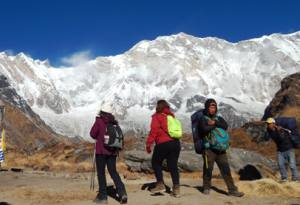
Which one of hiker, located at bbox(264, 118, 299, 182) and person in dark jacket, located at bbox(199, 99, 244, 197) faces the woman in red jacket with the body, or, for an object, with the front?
the hiker

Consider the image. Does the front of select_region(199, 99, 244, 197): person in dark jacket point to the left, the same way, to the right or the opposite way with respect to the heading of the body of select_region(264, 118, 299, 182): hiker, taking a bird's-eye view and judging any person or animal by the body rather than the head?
to the left

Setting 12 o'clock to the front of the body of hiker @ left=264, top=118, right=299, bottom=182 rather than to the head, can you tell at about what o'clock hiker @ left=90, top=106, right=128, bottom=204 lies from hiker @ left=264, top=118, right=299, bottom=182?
hiker @ left=90, top=106, right=128, bottom=204 is roughly at 12 o'clock from hiker @ left=264, top=118, right=299, bottom=182.

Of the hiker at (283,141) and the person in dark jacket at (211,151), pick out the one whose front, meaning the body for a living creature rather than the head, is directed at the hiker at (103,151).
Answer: the hiker at (283,141)

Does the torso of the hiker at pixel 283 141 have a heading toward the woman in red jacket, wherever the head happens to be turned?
yes

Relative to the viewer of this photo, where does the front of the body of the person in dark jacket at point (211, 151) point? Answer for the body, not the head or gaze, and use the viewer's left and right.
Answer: facing the viewer and to the right of the viewer

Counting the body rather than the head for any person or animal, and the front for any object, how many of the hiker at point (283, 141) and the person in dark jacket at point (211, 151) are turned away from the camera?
0

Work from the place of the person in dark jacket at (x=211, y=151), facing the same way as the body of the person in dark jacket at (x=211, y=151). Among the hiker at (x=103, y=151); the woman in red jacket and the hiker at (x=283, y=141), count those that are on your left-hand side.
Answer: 1

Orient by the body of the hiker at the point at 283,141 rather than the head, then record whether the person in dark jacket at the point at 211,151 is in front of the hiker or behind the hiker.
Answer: in front

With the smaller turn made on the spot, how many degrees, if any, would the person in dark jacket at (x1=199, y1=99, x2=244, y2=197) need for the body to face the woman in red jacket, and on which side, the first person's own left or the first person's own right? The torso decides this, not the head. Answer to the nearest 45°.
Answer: approximately 90° to the first person's own right

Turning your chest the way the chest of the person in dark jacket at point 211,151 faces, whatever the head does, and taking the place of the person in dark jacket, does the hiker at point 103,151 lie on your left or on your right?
on your right

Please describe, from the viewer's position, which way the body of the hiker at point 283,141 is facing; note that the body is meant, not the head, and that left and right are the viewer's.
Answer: facing the viewer and to the left of the viewer

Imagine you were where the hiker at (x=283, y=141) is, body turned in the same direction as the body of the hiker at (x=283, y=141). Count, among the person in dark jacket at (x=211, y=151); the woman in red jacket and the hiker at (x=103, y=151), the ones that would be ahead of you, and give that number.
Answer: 3

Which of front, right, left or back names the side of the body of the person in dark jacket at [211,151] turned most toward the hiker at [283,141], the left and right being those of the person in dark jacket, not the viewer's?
left
